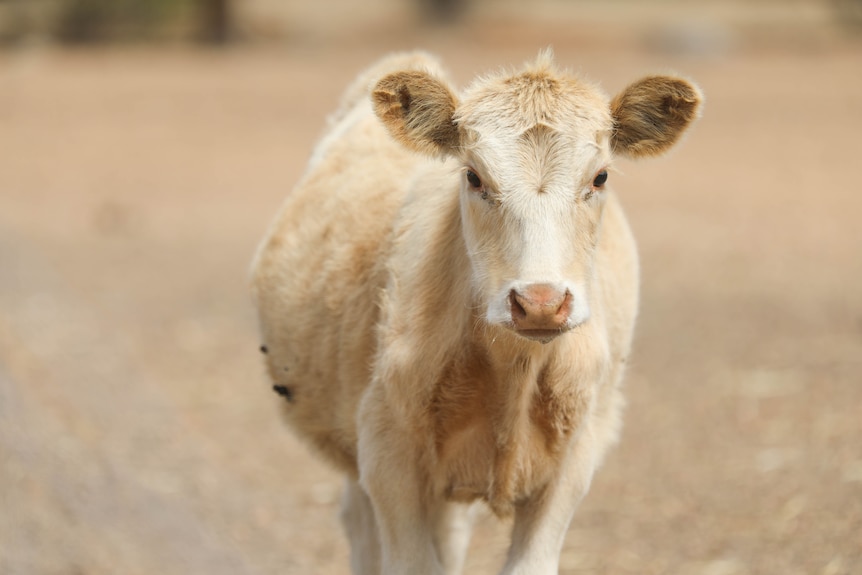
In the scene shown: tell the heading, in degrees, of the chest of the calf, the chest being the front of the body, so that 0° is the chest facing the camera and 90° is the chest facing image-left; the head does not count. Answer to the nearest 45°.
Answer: approximately 0°

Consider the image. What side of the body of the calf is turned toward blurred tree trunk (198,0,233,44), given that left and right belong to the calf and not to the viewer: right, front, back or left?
back
